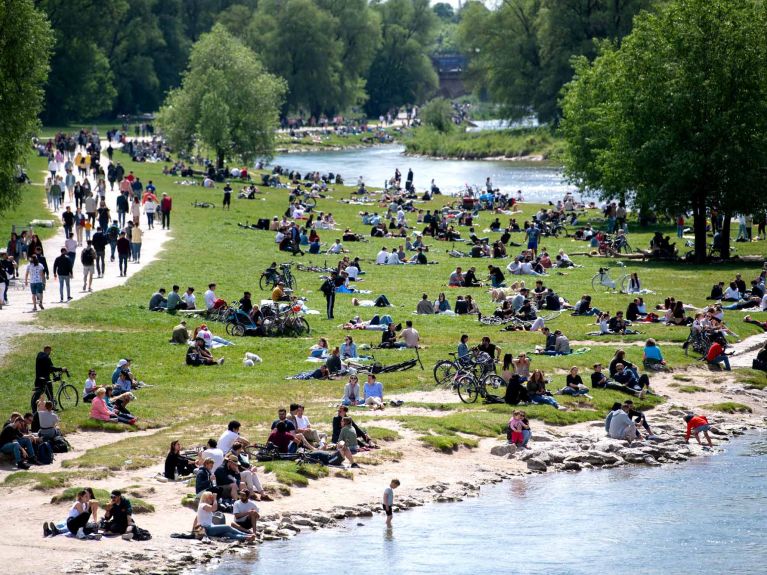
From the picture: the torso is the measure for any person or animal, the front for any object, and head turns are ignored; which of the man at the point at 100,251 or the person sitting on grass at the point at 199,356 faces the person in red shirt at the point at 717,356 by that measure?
the person sitting on grass

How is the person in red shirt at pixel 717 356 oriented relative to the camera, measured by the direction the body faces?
to the viewer's right

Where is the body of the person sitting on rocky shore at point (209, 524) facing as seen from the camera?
to the viewer's right

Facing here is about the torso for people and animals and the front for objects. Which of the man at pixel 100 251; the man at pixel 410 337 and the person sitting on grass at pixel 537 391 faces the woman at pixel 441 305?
the man at pixel 410 337

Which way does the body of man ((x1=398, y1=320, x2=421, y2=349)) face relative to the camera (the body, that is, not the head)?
away from the camera

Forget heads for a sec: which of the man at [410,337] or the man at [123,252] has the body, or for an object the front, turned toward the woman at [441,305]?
the man at [410,337]

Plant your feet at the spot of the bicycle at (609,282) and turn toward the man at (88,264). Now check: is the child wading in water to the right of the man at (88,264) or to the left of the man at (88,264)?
left

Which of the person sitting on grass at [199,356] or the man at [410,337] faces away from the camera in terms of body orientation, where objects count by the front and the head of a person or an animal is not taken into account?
the man

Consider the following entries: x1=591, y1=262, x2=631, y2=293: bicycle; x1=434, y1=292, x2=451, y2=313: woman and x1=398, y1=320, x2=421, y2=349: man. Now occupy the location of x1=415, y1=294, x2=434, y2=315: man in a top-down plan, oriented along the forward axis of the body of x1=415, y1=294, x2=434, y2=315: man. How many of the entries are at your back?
1

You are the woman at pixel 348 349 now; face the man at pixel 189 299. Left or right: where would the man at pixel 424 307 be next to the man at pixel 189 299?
right
